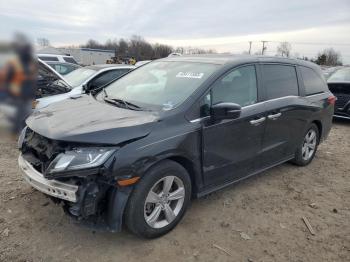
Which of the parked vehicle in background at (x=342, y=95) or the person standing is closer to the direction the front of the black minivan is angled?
the person standing

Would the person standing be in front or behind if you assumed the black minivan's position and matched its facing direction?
in front

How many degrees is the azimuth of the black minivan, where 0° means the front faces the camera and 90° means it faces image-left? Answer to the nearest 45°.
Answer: approximately 45°

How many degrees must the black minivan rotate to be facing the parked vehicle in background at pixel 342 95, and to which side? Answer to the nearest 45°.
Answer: approximately 180°
